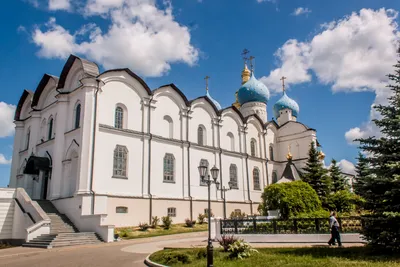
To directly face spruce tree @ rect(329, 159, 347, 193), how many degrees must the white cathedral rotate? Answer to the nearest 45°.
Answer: approximately 180°

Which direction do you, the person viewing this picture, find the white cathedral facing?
facing the viewer and to the left of the viewer

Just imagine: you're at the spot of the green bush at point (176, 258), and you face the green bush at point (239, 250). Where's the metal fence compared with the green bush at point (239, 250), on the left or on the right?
left

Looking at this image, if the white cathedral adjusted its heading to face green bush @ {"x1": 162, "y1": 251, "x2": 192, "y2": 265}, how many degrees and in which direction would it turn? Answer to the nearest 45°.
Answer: approximately 45° to its left

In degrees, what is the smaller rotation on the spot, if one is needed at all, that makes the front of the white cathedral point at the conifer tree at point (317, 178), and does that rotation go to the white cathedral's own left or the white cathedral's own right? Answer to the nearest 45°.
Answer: approximately 135° to the white cathedral's own left

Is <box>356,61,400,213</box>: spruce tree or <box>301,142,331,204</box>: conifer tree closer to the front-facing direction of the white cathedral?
the spruce tree

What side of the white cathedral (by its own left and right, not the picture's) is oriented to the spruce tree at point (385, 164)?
left

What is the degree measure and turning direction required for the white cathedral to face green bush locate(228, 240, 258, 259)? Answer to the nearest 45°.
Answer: approximately 45° to its left

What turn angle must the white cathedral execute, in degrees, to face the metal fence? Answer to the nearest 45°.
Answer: approximately 90° to its left
